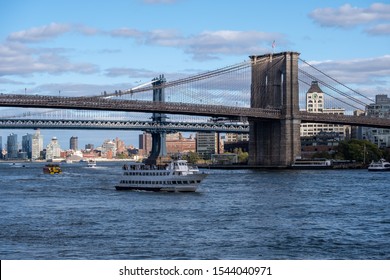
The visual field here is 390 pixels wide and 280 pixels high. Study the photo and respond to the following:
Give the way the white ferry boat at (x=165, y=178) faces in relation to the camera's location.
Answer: facing to the right of the viewer
